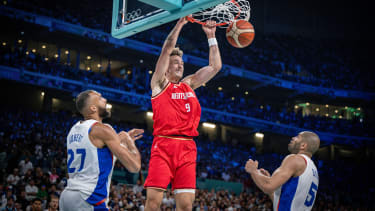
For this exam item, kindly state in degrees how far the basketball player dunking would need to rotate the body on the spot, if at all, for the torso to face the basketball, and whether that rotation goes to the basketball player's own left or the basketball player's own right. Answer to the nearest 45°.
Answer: approximately 90° to the basketball player's own left

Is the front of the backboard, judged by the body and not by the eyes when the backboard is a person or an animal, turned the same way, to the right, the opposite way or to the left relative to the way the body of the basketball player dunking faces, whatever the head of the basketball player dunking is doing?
to the left

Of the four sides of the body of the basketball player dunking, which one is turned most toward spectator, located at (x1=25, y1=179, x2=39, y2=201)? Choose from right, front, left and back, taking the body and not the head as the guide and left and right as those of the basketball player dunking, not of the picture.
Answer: back

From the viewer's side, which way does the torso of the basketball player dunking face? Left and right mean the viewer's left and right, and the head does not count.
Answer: facing the viewer and to the right of the viewer

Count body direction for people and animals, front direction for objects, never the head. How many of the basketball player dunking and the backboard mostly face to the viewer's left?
0

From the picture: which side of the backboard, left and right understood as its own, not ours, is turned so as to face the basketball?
front
